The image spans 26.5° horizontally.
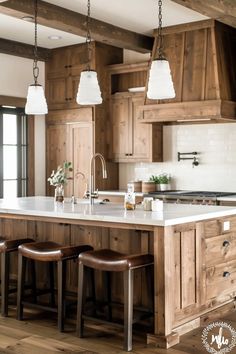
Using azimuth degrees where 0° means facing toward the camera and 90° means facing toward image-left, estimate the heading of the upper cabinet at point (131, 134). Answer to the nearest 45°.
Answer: approximately 45°

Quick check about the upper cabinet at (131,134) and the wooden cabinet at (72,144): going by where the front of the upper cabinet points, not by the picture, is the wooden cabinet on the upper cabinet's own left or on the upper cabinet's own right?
on the upper cabinet's own right

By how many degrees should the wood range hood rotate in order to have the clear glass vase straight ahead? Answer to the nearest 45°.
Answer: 0° — it already faces it

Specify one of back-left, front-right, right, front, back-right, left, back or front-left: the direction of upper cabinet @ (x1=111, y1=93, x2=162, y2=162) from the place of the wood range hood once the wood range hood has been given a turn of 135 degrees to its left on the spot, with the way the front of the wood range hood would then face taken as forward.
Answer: back-left

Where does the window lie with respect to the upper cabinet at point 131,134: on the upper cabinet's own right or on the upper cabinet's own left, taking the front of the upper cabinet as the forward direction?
on the upper cabinet's own right

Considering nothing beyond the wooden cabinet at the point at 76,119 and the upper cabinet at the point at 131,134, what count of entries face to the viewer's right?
0

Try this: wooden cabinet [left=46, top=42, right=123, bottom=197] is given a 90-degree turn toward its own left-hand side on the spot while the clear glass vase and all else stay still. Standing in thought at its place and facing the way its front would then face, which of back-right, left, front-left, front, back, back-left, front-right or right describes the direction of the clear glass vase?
front-right

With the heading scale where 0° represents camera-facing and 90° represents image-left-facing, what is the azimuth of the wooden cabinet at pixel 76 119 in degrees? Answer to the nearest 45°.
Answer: approximately 45°

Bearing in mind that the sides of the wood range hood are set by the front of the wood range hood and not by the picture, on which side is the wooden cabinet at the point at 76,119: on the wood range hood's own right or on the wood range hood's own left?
on the wood range hood's own right
